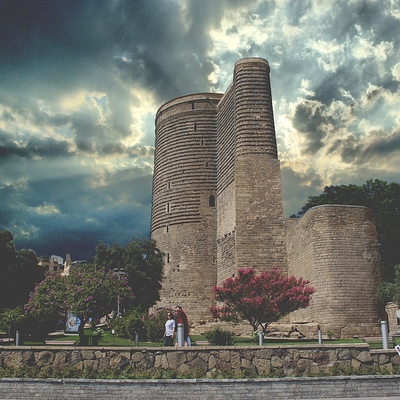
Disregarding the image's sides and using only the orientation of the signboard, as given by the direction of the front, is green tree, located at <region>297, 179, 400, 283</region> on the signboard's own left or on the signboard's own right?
on the signboard's own left

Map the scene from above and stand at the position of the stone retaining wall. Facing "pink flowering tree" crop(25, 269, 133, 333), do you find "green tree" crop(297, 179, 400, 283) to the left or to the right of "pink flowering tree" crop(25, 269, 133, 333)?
right

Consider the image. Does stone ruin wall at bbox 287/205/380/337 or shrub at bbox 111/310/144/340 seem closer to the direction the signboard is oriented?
the shrub

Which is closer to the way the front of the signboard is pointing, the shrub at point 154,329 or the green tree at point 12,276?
the shrub

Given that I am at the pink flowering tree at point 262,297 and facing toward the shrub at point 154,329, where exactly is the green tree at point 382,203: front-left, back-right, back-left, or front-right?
back-right

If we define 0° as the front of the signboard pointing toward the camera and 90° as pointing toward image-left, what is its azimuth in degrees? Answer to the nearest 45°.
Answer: approximately 0°

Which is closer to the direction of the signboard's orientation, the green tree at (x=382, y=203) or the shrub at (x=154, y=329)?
the shrub

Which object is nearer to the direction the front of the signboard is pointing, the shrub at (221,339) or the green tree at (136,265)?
the shrub

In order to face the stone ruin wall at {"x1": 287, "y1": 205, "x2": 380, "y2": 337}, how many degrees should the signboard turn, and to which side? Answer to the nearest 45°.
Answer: approximately 45° to its left

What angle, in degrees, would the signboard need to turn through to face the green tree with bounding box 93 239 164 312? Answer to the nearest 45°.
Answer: approximately 135° to its left
